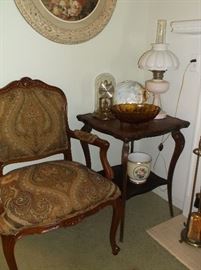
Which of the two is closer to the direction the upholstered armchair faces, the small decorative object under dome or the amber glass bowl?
the amber glass bowl

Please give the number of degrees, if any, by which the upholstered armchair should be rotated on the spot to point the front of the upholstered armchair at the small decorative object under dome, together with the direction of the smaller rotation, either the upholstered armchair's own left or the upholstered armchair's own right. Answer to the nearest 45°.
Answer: approximately 90° to the upholstered armchair's own left

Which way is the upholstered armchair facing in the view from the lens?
facing the viewer and to the right of the viewer

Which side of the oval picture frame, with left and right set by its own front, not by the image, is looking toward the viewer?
front

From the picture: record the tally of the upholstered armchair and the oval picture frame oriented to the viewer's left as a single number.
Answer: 0
